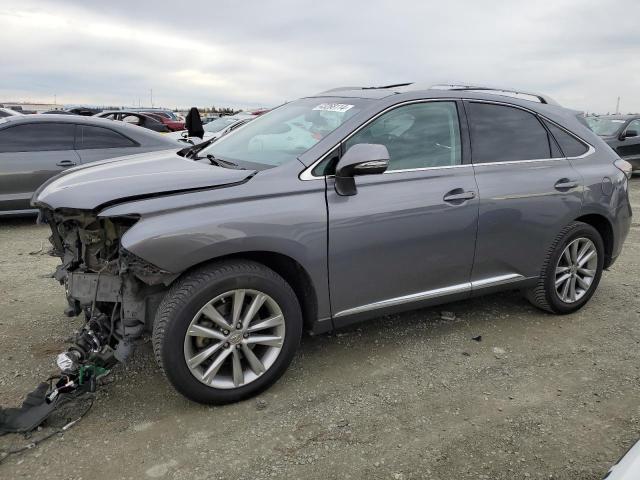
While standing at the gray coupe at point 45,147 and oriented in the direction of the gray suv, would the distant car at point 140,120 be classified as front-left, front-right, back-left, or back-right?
back-left

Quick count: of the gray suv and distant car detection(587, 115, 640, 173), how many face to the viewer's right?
0

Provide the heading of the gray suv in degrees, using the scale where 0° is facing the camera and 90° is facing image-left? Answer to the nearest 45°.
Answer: approximately 45°

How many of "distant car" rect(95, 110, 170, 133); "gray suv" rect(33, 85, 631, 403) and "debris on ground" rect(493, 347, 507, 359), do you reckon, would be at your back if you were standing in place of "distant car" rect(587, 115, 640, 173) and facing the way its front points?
0

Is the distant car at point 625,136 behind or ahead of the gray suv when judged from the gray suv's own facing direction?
behind

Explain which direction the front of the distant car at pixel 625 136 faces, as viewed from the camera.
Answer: facing the viewer and to the left of the viewer

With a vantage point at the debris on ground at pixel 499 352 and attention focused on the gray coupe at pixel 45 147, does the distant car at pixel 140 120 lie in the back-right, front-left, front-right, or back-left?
front-right

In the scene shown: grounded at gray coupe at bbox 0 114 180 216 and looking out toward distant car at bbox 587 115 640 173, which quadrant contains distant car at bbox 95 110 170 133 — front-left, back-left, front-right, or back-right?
front-left

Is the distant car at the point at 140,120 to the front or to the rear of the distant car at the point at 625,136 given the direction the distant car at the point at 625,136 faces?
to the front
